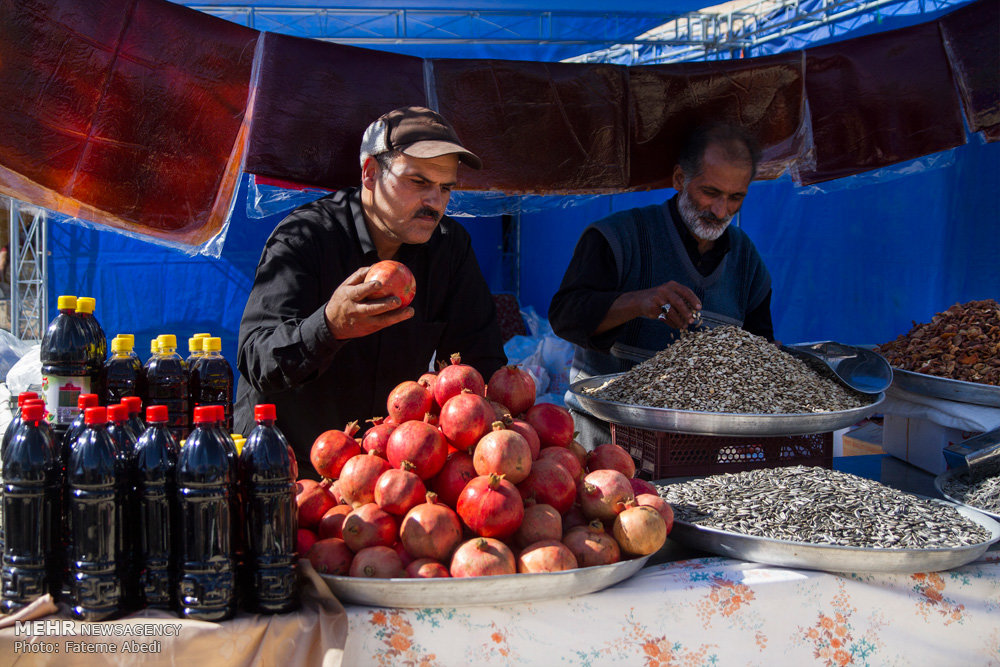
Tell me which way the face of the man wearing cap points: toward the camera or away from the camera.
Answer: toward the camera

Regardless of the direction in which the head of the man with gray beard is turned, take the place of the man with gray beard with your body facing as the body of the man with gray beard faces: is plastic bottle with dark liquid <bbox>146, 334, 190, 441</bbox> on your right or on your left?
on your right

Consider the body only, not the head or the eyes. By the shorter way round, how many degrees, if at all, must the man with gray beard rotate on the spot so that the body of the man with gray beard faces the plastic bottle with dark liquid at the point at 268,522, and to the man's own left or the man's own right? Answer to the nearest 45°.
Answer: approximately 45° to the man's own right

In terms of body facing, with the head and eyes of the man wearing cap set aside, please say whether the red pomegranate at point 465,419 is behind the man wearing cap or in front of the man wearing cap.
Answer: in front

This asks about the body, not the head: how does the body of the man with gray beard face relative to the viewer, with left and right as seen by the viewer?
facing the viewer and to the right of the viewer

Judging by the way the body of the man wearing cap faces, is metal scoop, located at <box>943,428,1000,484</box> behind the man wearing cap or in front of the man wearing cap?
in front

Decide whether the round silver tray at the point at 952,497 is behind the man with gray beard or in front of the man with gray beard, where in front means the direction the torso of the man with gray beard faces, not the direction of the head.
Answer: in front

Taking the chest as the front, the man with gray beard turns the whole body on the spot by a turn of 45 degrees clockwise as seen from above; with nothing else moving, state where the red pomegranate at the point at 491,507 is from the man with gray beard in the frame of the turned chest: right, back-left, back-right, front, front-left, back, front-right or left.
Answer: front

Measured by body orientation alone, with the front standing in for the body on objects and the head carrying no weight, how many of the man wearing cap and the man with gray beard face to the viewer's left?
0

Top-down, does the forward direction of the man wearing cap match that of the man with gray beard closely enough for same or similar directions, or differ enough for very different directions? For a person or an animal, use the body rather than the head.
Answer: same or similar directions

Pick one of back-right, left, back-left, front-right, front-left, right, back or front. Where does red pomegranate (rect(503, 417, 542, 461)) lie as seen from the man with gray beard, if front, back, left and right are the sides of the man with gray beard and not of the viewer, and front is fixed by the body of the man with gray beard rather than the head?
front-right

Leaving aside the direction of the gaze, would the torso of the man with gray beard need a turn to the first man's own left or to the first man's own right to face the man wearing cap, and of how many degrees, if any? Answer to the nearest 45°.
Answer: approximately 90° to the first man's own right
